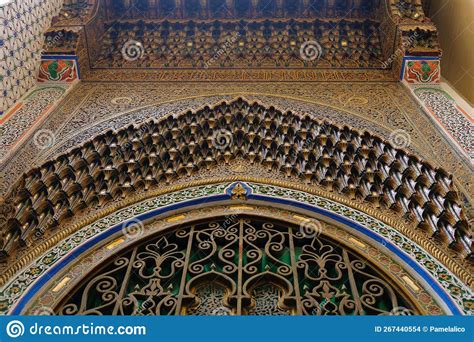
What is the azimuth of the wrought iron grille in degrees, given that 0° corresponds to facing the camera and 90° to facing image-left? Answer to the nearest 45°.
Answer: approximately 0°
